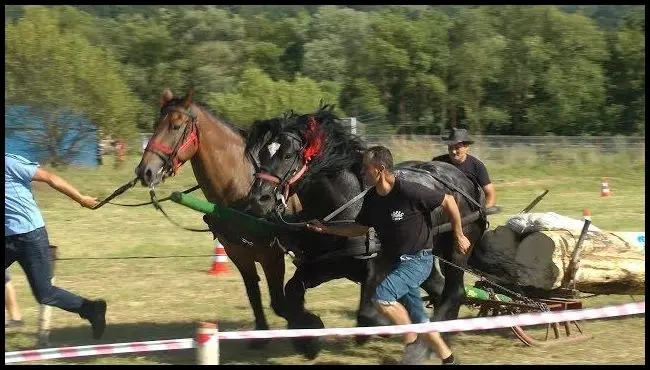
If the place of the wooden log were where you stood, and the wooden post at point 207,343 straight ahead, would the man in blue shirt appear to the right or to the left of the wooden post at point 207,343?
right

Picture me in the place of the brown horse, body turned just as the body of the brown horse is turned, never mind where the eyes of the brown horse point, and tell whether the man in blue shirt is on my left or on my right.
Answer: on my right

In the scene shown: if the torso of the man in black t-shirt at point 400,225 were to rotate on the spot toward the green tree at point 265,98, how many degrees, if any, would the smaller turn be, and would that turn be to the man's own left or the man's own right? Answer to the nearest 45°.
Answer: approximately 135° to the man's own right

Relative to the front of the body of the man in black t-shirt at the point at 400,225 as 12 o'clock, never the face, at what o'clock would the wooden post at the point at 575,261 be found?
The wooden post is roughly at 6 o'clock from the man in black t-shirt.

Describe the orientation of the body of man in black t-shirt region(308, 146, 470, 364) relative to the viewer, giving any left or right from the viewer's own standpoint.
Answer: facing the viewer and to the left of the viewer

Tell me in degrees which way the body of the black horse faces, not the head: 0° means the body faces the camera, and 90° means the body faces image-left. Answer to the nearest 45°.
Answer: approximately 45°

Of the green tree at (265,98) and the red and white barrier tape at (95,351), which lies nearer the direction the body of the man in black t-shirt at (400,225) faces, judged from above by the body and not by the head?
the red and white barrier tape

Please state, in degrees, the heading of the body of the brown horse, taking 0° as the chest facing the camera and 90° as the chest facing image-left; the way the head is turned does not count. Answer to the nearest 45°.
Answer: approximately 45°

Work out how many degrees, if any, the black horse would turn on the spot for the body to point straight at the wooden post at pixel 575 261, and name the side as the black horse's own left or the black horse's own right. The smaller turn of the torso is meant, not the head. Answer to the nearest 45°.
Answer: approximately 135° to the black horse's own left
